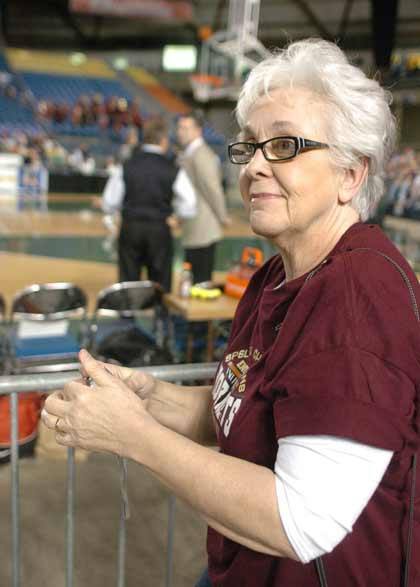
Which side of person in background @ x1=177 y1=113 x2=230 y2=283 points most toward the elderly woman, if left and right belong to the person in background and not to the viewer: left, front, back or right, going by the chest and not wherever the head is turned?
left

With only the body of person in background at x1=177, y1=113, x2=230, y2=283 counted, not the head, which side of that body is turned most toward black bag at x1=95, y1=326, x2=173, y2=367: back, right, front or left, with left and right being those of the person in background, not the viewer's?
left

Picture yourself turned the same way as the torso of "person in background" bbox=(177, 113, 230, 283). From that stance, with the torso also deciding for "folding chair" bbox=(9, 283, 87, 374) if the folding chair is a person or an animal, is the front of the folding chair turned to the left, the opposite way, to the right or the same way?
to the right

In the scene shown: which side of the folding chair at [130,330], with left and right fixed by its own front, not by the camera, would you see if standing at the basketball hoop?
front

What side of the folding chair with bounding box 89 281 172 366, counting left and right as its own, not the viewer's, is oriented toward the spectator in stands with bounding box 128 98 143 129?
front

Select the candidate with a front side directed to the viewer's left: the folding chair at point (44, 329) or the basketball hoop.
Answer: the basketball hoop

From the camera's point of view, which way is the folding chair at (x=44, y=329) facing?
away from the camera

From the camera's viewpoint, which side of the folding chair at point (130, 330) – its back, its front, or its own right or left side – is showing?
back

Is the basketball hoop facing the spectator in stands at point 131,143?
no

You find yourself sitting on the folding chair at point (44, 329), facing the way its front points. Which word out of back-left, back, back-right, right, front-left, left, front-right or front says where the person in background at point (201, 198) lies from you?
front-right

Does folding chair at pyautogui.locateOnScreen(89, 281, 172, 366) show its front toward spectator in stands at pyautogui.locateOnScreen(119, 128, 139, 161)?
yes

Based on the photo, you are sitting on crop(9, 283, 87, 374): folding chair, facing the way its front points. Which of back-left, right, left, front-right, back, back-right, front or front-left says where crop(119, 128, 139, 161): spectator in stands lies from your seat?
front

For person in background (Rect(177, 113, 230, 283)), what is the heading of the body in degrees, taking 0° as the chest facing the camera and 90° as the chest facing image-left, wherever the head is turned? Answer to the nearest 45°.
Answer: approximately 90°

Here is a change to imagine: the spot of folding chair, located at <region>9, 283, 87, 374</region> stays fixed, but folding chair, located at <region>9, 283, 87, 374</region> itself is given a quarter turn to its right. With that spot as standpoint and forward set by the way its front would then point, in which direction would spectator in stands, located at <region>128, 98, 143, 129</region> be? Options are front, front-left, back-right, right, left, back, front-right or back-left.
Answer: left

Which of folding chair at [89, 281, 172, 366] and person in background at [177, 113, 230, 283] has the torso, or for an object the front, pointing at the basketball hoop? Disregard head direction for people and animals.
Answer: the folding chair

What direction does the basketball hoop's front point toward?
to the viewer's left

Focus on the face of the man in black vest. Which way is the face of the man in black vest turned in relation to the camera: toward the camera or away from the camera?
away from the camera

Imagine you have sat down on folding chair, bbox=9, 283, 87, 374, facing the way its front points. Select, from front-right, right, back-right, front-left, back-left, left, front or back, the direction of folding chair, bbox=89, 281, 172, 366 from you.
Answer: right
